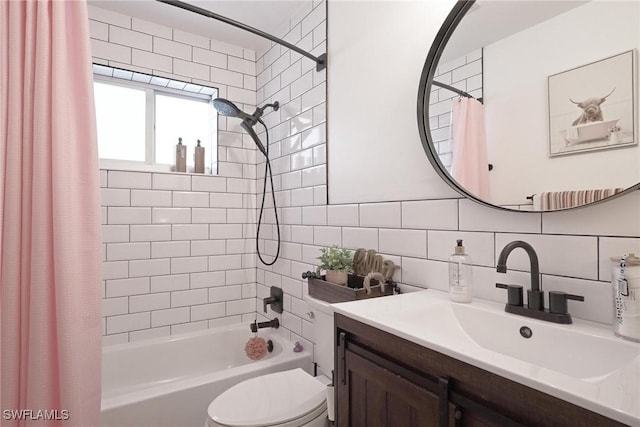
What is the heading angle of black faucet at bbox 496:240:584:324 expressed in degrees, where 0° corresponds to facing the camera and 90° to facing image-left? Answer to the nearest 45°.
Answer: approximately 45°

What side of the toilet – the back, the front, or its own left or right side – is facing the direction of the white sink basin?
left

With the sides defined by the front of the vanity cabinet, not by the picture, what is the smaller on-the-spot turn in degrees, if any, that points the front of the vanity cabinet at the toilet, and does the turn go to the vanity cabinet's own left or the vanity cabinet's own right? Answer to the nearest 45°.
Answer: approximately 90° to the vanity cabinet's own right

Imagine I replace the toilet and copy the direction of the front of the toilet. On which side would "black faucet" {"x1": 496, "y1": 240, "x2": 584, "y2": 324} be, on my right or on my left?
on my left

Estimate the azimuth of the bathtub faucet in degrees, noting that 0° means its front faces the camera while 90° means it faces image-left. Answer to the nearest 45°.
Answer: approximately 90°

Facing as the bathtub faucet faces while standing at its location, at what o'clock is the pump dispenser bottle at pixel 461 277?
The pump dispenser bottle is roughly at 8 o'clock from the bathtub faucet.
